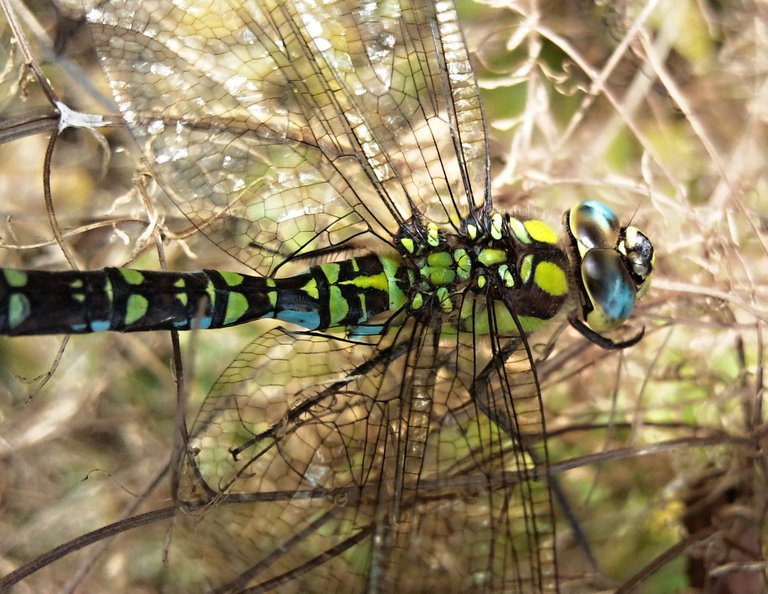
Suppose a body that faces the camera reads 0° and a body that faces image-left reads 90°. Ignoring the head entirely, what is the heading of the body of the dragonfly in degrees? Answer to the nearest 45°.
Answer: approximately 270°
